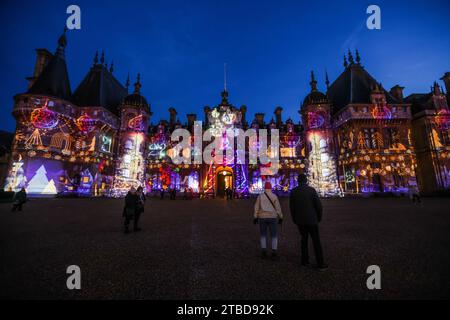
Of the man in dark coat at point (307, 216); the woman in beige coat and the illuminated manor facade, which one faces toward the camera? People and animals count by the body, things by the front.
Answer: the illuminated manor facade

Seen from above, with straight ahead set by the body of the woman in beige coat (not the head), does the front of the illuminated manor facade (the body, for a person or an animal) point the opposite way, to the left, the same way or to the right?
the opposite way

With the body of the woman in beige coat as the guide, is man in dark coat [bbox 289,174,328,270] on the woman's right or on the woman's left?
on the woman's right

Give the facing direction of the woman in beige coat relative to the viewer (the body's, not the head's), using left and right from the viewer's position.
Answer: facing away from the viewer

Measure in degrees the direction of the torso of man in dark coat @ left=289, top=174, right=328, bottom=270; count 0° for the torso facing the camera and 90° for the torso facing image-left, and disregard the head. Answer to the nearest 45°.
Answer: approximately 180°

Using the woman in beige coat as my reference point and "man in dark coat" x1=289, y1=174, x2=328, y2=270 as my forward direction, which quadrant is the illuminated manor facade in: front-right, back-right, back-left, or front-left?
back-left

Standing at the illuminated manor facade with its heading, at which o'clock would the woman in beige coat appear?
The woman in beige coat is roughly at 12 o'clock from the illuminated manor facade.

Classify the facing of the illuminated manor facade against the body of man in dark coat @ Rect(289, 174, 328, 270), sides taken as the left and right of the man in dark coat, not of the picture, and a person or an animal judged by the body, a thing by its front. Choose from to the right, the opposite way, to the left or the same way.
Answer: the opposite way

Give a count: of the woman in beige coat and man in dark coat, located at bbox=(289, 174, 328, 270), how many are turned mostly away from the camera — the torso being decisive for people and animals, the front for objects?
2

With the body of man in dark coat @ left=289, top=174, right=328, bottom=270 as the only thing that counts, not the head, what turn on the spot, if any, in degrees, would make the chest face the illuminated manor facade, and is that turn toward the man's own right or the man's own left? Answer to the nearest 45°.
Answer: approximately 45° to the man's own left

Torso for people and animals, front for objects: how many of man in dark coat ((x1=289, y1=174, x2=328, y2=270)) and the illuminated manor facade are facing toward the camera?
1

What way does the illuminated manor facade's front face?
toward the camera

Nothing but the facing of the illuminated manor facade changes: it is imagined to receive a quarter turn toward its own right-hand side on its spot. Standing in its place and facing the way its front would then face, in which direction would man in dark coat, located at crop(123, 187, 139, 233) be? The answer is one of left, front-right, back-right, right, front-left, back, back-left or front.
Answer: left

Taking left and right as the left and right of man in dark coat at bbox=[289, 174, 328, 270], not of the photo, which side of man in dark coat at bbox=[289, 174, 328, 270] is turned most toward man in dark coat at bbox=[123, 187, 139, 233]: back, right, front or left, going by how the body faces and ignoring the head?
left

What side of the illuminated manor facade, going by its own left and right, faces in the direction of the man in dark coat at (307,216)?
front
